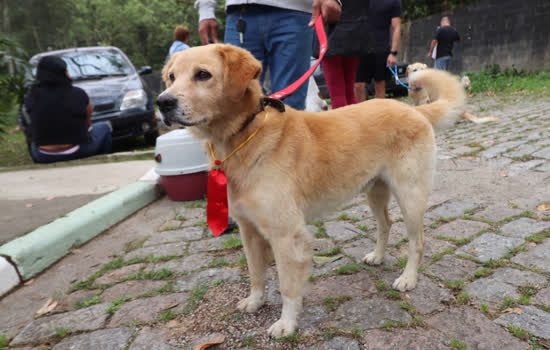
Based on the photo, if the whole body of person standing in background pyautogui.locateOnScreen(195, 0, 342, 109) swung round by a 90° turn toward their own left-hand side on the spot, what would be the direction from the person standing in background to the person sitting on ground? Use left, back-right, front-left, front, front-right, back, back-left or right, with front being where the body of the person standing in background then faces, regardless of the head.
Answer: back-left

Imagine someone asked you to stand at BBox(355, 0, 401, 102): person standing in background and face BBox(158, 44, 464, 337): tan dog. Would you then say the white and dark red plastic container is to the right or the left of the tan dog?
right

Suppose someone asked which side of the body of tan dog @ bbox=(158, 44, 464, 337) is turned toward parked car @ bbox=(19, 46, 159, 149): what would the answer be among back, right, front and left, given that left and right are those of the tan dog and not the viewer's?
right

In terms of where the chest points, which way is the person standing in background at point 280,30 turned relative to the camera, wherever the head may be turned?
toward the camera

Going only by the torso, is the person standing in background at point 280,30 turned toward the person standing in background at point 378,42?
no

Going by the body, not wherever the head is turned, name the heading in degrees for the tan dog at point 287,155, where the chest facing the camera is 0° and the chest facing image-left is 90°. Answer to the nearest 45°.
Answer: approximately 45°

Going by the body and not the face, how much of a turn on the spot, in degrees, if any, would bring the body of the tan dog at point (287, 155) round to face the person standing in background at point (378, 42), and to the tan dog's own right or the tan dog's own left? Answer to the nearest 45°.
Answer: approximately 135° to the tan dog's own right

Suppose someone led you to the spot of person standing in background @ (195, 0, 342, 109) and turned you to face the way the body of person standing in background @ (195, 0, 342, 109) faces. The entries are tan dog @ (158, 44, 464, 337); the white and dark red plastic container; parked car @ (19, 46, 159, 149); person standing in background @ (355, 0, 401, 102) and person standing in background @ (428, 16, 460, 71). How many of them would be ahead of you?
1

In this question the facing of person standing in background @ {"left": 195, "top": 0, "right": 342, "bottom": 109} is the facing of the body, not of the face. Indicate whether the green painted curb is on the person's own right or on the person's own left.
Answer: on the person's own right

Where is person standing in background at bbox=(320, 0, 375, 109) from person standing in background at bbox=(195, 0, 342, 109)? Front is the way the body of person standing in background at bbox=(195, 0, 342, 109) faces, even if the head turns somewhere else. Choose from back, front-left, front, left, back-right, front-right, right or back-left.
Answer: back-left

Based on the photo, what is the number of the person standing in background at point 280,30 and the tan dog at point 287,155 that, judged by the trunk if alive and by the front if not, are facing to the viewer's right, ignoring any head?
0

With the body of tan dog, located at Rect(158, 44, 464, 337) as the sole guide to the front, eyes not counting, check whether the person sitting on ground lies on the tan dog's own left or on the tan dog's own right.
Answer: on the tan dog's own right

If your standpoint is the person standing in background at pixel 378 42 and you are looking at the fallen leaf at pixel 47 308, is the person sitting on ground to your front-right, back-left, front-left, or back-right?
front-right
